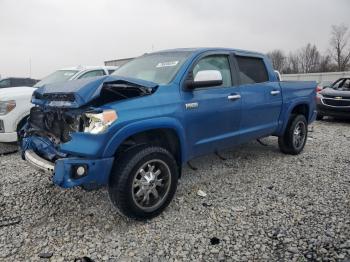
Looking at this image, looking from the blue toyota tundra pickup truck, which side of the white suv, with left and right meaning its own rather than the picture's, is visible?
left

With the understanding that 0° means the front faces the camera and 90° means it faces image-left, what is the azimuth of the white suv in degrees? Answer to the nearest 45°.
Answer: approximately 45°

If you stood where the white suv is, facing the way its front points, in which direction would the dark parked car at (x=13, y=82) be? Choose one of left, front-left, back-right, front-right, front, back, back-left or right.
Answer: back-right

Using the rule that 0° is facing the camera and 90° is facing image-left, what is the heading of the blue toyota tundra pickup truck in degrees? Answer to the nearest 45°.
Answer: approximately 45°

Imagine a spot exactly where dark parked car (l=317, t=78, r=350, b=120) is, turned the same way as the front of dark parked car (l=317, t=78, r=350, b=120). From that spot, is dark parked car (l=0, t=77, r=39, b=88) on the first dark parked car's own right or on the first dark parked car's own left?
on the first dark parked car's own right

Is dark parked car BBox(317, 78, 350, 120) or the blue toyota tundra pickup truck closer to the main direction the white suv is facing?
the blue toyota tundra pickup truck

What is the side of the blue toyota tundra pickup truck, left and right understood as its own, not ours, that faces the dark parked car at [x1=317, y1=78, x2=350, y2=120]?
back

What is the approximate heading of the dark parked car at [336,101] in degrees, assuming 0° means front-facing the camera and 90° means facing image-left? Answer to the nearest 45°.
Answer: approximately 45°
